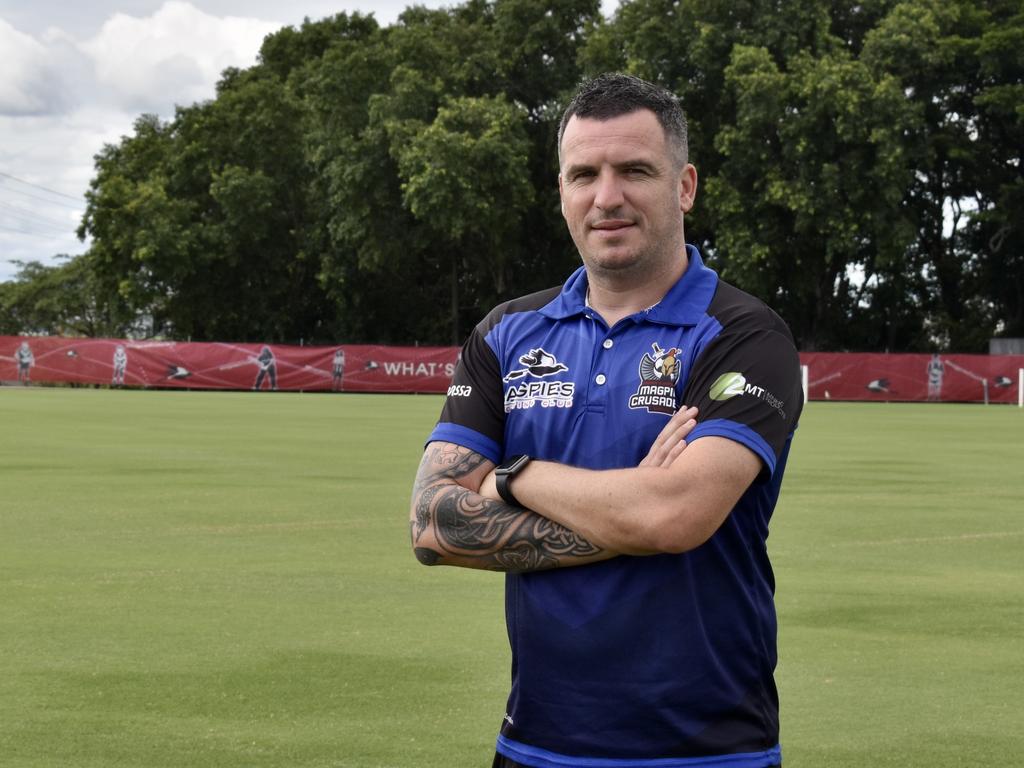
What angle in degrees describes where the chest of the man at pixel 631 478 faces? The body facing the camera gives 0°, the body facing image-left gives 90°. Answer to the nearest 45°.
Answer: approximately 45°
